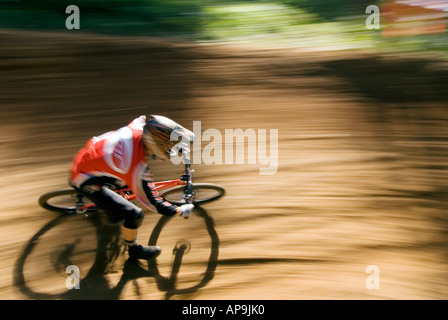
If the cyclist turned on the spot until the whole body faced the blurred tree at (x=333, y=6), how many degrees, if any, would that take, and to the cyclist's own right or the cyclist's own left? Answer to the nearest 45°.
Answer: approximately 45° to the cyclist's own left

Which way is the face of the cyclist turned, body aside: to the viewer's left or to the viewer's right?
to the viewer's right

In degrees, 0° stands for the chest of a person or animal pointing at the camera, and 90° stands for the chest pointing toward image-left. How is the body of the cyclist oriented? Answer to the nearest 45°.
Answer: approximately 270°
